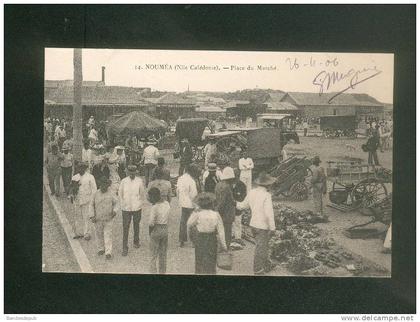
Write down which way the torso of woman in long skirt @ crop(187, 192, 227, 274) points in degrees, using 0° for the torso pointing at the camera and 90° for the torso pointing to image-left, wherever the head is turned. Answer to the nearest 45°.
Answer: approximately 180°

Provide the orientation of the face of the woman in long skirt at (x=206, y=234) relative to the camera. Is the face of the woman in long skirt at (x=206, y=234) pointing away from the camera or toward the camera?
away from the camera
